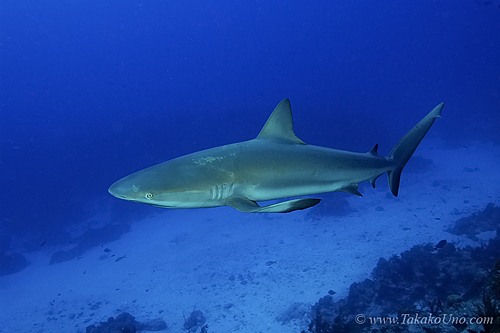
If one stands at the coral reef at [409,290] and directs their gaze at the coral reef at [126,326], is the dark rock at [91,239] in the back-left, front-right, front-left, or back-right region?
front-right

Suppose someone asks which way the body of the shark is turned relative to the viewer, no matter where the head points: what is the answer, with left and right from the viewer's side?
facing to the left of the viewer

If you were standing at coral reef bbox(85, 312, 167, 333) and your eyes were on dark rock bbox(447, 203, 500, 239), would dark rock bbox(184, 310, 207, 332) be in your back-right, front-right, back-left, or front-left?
front-right

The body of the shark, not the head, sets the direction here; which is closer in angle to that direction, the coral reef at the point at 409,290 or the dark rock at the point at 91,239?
the dark rock

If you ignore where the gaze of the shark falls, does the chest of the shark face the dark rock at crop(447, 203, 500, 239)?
no

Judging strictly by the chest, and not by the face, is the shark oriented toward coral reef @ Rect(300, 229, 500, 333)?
no
